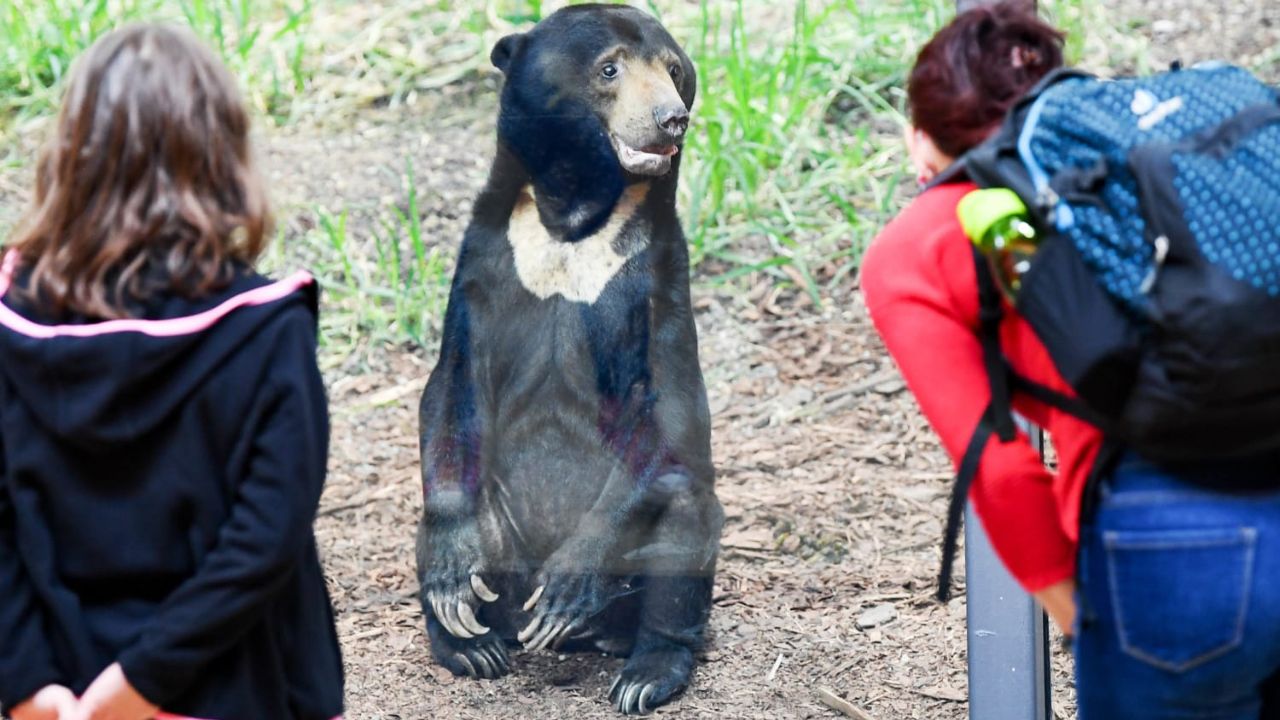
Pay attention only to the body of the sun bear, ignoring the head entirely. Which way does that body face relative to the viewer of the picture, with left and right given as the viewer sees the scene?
facing the viewer

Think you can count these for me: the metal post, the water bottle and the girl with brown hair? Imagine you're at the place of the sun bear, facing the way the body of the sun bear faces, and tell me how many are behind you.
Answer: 0

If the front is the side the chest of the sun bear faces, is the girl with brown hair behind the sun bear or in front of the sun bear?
in front

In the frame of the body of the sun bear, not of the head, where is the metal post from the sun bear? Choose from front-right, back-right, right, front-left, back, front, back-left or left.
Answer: front-left

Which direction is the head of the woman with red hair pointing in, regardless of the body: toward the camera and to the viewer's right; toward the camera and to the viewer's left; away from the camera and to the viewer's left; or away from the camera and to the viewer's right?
away from the camera and to the viewer's left

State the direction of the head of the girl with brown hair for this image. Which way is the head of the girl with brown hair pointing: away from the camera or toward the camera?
away from the camera

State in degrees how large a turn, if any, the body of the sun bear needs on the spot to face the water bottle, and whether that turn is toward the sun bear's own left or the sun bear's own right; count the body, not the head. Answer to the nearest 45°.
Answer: approximately 45° to the sun bear's own left

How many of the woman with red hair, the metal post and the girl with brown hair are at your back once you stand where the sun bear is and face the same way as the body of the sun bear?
0

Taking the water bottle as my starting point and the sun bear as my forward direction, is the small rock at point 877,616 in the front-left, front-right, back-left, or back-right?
front-right
